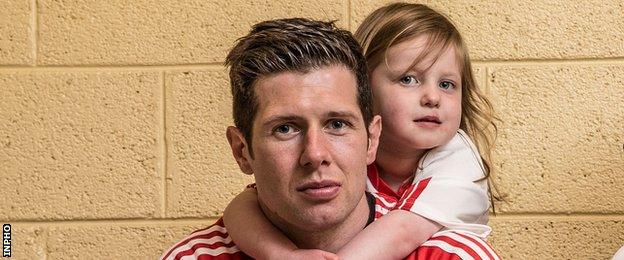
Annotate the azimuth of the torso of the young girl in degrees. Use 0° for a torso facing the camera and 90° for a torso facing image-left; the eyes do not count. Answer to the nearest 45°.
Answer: approximately 45°

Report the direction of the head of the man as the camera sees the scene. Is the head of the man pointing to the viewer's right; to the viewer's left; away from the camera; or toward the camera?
toward the camera

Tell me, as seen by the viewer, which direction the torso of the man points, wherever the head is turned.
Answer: toward the camera

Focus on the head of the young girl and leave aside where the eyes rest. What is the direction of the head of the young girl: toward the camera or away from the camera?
toward the camera
